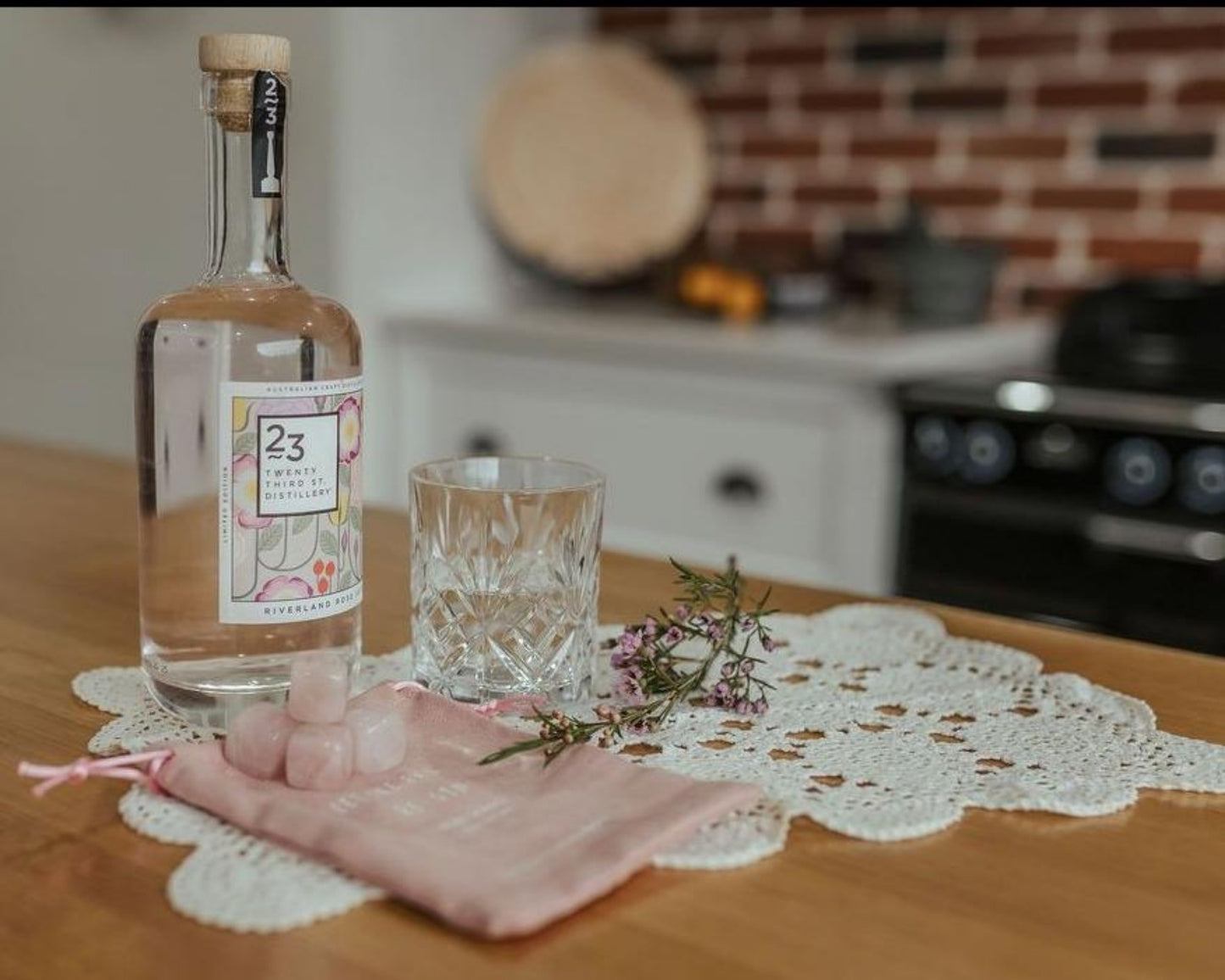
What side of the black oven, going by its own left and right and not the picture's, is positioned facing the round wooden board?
right

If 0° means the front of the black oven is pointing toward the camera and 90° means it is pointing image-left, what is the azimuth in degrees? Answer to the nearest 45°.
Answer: approximately 45°
